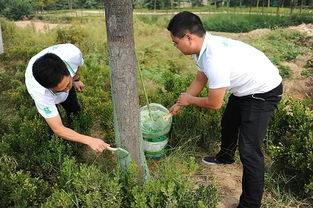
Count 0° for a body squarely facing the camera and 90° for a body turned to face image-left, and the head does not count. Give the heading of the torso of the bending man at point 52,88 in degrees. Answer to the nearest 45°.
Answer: approximately 315°

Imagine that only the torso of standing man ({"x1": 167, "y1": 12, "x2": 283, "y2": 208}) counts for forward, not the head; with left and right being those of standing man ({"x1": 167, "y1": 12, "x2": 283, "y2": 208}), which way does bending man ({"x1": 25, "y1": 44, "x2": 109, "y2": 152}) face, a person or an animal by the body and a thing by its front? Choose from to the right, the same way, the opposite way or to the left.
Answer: the opposite way

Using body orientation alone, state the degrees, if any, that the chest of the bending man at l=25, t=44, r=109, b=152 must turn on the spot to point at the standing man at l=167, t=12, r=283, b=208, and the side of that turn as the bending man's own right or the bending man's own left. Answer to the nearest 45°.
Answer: approximately 45° to the bending man's own left

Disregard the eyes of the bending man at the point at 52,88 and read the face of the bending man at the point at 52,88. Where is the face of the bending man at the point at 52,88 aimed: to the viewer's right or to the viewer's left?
to the viewer's right

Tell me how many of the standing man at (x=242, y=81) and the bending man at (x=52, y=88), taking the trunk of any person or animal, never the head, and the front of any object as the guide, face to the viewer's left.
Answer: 1

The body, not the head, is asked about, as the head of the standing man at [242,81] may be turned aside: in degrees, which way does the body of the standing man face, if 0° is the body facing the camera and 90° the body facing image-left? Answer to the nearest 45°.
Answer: approximately 90°
